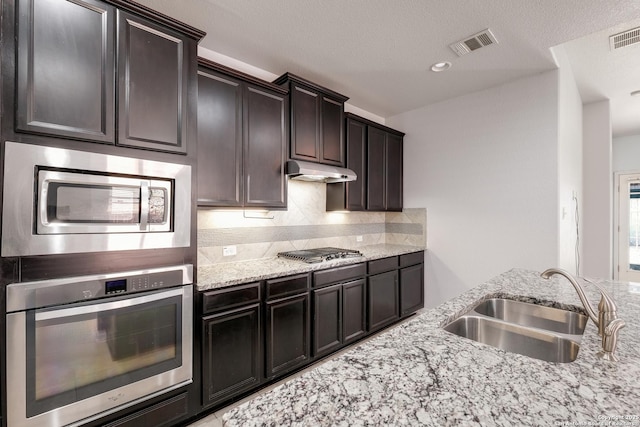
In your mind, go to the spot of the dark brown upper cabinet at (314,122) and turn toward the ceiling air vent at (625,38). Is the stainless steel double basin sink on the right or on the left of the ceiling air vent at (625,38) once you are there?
right

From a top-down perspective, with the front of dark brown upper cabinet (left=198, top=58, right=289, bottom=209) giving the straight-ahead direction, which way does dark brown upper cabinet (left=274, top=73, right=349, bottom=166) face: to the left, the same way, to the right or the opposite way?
the same way

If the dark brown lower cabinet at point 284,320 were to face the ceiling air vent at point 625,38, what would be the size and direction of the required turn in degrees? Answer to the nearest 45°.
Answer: approximately 45° to its left

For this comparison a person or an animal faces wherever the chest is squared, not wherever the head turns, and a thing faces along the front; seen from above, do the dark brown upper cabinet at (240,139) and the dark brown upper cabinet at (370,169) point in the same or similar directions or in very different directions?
same or similar directions

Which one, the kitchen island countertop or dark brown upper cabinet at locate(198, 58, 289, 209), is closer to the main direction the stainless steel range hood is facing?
the kitchen island countertop

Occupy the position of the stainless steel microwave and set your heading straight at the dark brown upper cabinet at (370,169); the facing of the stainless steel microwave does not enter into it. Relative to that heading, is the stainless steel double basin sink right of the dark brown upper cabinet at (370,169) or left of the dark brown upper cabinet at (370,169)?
right

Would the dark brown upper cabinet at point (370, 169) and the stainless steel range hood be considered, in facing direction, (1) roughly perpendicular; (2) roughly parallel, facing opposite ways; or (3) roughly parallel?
roughly parallel

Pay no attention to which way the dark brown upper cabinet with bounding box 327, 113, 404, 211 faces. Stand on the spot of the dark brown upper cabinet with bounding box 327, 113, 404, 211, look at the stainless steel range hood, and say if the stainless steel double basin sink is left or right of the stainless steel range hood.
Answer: left

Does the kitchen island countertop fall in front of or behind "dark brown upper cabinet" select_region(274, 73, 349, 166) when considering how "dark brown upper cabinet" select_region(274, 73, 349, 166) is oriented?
in front

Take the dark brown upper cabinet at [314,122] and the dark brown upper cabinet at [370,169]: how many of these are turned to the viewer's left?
0

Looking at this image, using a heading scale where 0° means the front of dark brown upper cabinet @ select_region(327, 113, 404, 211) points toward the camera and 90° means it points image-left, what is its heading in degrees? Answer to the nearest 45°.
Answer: approximately 315°

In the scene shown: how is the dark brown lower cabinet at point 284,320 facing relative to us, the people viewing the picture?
facing the viewer and to the right of the viewer

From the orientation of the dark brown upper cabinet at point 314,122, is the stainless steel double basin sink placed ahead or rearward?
ahead

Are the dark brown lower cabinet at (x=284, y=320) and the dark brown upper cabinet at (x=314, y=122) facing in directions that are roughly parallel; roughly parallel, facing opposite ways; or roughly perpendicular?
roughly parallel

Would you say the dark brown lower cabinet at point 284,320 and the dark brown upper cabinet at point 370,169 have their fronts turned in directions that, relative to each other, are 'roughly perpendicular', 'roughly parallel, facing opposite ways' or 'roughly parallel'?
roughly parallel

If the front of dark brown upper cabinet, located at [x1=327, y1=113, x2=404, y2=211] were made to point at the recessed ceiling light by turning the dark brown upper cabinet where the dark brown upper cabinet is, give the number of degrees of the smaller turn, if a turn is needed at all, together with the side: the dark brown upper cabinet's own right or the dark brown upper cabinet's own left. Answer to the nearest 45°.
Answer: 0° — it already faces it

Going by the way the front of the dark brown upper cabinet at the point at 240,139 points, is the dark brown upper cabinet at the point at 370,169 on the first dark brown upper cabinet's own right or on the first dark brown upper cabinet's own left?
on the first dark brown upper cabinet's own left

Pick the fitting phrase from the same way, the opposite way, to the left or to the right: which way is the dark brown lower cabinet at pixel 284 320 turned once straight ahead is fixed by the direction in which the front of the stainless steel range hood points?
the same way

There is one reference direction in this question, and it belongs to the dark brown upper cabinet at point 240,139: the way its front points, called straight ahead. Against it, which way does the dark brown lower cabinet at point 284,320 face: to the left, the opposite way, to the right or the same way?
the same way

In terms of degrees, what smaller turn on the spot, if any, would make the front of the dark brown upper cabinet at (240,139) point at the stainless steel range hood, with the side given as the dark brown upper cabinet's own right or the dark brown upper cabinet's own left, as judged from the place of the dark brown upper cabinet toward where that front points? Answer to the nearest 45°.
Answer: approximately 45° to the dark brown upper cabinet's own left

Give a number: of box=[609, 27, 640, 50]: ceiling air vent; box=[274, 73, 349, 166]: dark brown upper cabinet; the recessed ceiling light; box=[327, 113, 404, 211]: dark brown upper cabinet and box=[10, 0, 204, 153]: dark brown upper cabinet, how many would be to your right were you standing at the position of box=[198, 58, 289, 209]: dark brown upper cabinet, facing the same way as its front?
1

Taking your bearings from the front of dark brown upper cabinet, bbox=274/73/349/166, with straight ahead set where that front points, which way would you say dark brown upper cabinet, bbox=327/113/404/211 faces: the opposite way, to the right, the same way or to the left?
the same way

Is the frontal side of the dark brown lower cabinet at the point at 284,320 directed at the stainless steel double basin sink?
yes
